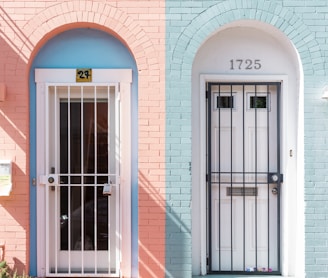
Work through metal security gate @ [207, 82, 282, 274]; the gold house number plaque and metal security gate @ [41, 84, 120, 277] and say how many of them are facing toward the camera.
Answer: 3

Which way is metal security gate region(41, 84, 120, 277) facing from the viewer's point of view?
toward the camera

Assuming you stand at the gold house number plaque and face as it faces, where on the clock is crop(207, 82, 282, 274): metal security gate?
The metal security gate is roughly at 9 o'clock from the gold house number plaque.

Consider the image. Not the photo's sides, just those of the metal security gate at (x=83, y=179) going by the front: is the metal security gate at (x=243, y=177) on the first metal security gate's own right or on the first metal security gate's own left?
on the first metal security gate's own left

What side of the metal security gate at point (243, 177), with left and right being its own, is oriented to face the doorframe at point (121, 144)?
right

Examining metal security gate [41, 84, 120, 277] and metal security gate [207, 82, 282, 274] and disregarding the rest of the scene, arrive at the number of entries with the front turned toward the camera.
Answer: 2

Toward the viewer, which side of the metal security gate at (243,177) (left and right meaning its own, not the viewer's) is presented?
front
